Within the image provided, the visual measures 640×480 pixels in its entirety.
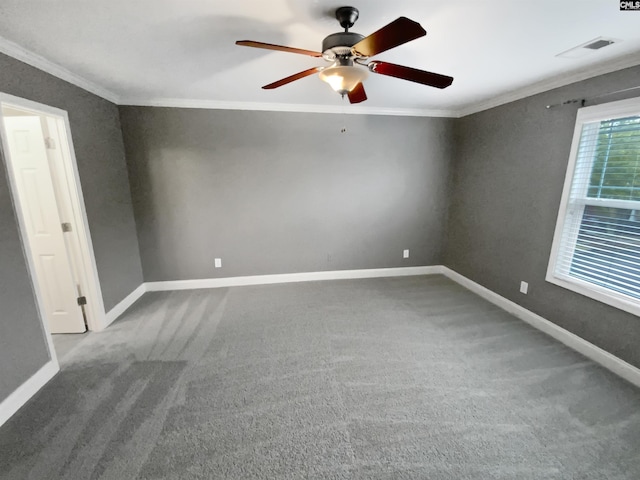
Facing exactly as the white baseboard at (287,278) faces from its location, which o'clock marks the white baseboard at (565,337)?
the white baseboard at (565,337) is roughly at 10 o'clock from the white baseboard at (287,278).

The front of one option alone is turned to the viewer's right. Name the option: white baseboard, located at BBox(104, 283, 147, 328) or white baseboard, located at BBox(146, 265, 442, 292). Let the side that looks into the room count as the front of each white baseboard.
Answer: white baseboard, located at BBox(104, 283, 147, 328)

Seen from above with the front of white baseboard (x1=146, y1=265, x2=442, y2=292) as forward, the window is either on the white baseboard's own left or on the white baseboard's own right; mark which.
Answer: on the white baseboard's own left

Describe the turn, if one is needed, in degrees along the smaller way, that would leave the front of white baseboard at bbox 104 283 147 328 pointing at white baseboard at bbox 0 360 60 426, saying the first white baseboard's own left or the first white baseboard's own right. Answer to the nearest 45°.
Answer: approximately 135° to the first white baseboard's own right

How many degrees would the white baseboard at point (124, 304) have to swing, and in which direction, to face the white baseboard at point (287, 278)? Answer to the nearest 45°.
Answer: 0° — it already faces it

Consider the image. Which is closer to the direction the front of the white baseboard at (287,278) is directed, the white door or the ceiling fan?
the ceiling fan

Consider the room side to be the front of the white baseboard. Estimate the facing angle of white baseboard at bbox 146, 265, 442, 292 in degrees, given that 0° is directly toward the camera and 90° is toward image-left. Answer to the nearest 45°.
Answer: approximately 0°

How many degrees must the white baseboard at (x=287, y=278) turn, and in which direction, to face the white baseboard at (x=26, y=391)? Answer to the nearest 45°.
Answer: approximately 45° to its right

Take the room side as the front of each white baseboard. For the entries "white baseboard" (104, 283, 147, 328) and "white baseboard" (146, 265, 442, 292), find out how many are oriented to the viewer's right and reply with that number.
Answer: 1

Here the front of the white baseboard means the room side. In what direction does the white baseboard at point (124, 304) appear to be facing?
to the viewer's right
